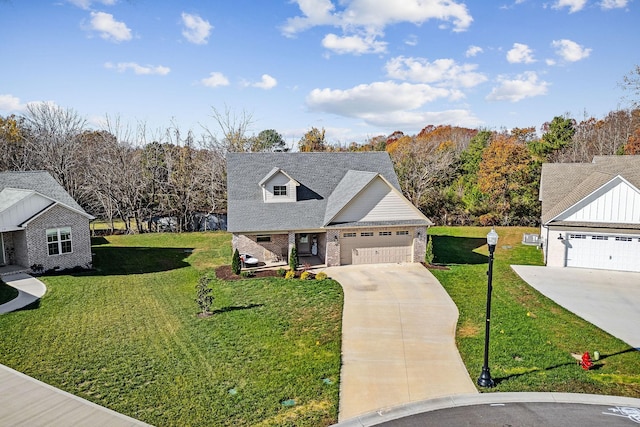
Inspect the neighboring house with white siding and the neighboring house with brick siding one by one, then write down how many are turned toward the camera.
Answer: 2

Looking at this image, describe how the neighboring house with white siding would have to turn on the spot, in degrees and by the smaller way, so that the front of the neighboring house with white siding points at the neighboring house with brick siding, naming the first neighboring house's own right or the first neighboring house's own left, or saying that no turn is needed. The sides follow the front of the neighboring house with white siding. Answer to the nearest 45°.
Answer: approximately 45° to the first neighboring house's own right

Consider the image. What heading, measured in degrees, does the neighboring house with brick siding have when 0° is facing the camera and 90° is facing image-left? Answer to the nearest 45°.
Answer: approximately 0°

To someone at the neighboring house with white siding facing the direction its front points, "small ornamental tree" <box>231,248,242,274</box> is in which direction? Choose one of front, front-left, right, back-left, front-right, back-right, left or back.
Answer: front-right

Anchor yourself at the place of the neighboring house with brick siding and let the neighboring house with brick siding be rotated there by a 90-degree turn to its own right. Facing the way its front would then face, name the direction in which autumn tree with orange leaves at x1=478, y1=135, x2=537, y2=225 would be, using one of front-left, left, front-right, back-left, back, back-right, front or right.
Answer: back

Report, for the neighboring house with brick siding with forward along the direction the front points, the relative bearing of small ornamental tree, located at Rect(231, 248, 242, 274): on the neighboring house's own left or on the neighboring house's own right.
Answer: on the neighboring house's own left

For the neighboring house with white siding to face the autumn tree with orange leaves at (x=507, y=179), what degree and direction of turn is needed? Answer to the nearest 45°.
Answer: approximately 135° to its right

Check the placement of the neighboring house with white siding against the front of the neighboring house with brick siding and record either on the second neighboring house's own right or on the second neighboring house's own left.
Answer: on the second neighboring house's own left

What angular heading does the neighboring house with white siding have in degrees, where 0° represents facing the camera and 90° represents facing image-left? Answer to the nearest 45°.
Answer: approximately 0°

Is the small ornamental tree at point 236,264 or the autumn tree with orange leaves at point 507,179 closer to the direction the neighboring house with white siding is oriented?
the small ornamental tree
